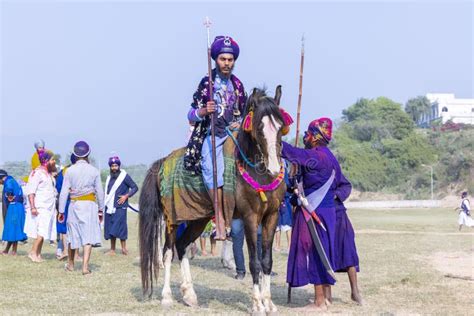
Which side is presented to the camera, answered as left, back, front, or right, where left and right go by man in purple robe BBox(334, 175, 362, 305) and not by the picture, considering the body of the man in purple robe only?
left

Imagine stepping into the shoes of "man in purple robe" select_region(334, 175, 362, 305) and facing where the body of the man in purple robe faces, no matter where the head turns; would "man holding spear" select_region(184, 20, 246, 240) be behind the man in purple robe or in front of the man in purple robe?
in front

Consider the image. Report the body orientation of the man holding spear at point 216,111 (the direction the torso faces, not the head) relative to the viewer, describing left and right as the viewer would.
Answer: facing the viewer and to the right of the viewer

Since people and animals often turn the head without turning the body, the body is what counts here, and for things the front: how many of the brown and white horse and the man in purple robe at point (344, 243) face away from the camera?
0

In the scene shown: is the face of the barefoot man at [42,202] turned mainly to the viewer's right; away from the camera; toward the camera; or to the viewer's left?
to the viewer's right

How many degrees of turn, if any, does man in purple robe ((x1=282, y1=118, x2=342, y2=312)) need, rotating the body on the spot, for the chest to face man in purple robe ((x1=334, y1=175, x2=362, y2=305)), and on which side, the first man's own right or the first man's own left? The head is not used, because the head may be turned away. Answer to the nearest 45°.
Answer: approximately 135° to the first man's own right

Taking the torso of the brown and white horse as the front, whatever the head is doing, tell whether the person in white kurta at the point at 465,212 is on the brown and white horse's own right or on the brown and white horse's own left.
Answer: on the brown and white horse's own left

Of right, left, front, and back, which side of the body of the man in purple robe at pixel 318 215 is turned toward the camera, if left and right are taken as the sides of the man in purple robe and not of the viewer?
left

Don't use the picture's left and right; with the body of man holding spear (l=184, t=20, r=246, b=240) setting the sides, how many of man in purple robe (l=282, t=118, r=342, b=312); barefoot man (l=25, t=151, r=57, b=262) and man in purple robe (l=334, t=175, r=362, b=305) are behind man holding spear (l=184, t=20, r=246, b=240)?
1

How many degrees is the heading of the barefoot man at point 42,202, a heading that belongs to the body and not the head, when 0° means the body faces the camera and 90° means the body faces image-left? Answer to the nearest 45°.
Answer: approximately 315°
